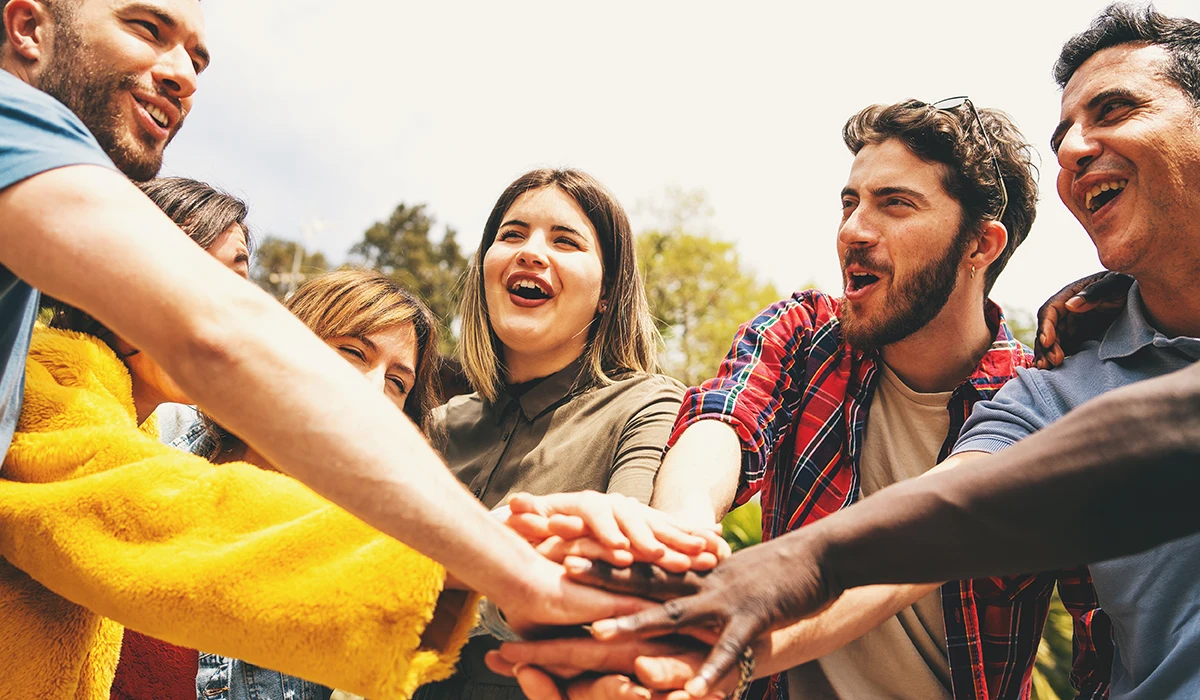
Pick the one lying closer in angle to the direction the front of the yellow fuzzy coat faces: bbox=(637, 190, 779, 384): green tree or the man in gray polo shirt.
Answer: the man in gray polo shirt

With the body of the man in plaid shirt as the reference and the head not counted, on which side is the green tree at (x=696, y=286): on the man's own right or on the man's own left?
on the man's own right

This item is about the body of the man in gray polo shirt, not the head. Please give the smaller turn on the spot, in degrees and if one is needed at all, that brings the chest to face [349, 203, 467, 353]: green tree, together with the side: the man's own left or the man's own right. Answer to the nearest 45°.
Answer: approximately 90° to the man's own right

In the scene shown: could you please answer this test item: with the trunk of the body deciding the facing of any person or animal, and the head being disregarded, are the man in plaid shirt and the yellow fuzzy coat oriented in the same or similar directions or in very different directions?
very different directions

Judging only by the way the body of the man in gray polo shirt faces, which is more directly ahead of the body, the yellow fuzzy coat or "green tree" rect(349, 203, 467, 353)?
the yellow fuzzy coat

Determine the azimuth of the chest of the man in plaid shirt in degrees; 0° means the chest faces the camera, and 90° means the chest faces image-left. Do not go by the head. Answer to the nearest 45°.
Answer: approximately 45°

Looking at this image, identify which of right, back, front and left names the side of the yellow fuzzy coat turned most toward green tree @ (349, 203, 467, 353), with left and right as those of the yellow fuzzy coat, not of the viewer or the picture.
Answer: left

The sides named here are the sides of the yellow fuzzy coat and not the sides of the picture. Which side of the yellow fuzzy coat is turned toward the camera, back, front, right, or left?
right
